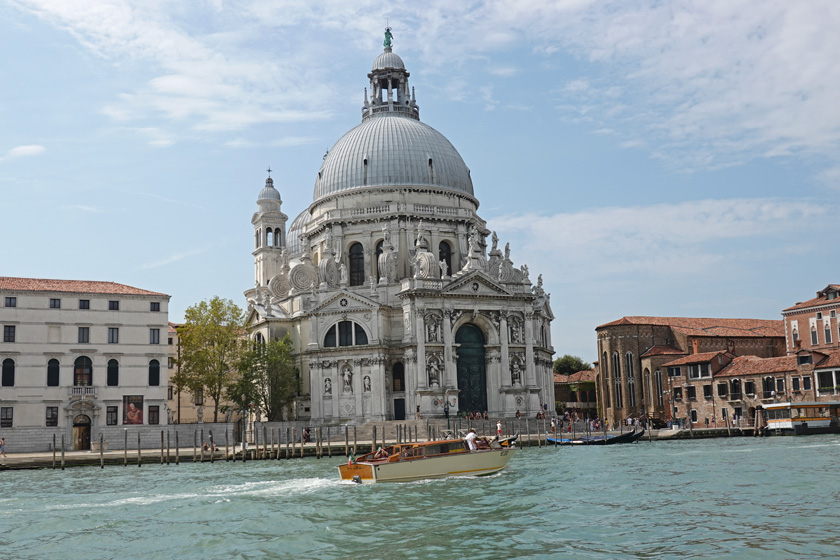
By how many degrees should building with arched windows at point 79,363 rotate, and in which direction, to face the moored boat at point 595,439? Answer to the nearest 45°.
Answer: approximately 90° to its left

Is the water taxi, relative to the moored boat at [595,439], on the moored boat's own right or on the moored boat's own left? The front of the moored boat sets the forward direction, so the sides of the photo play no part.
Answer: on the moored boat's own right

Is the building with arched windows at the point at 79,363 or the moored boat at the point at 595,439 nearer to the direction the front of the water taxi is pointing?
the moored boat

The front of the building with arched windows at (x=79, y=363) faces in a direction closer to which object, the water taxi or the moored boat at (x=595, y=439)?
the water taxi

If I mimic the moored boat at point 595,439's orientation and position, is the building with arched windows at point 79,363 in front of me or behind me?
behind

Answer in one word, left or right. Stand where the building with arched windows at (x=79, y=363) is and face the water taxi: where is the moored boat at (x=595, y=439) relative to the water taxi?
left

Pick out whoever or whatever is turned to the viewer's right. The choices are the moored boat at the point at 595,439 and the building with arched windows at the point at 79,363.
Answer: the moored boat

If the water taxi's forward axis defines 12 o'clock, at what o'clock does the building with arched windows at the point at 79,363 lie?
The building with arched windows is roughly at 9 o'clock from the water taxi.

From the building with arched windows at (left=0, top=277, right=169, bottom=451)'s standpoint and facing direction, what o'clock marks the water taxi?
The water taxi is roughly at 11 o'clock from the building with arched windows.

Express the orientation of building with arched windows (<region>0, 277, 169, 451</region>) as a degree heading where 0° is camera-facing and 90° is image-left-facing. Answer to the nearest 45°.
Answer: approximately 0°

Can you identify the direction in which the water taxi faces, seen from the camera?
facing away from the viewer and to the right of the viewer

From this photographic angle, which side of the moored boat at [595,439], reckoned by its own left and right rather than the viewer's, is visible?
right
